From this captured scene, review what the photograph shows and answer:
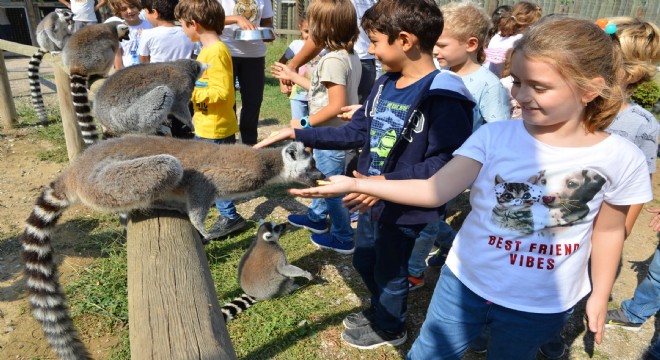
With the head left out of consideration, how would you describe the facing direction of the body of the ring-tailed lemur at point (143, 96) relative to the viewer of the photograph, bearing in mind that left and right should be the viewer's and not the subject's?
facing to the right of the viewer

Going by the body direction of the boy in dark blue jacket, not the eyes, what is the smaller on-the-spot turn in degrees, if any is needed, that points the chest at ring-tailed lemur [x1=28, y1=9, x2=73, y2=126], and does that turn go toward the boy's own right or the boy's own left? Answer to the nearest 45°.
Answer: approximately 90° to the boy's own right

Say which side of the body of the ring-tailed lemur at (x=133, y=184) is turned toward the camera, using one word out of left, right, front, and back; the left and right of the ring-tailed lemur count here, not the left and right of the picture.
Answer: right

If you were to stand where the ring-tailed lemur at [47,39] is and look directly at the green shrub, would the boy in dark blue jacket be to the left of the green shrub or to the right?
right

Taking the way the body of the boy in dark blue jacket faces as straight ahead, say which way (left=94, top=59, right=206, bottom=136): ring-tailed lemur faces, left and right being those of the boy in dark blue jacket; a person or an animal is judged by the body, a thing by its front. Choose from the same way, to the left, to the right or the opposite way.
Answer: the opposite way

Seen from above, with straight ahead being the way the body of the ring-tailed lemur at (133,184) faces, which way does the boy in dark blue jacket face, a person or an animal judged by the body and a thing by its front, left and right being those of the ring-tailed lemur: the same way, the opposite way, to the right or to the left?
the opposite way

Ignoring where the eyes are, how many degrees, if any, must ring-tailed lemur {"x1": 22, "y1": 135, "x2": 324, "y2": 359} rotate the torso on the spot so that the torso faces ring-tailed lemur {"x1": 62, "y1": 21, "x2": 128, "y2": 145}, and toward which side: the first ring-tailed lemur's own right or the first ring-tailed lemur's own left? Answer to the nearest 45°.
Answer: approximately 90° to the first ring-tailed lemur's own left

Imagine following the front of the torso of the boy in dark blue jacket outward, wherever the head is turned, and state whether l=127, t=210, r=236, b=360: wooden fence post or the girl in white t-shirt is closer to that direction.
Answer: the wooden fence post

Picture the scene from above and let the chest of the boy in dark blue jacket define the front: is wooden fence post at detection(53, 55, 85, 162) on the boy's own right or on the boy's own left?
on the boy's own right

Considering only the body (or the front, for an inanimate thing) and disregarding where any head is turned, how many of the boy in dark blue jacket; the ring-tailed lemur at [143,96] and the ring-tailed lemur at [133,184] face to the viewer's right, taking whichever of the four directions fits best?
2
